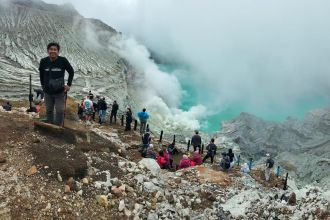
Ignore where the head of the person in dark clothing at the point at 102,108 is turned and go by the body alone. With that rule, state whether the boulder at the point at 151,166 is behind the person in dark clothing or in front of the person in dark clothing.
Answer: behind

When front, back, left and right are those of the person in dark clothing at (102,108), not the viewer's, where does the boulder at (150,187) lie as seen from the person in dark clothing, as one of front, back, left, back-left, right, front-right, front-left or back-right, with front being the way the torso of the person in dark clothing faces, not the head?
back

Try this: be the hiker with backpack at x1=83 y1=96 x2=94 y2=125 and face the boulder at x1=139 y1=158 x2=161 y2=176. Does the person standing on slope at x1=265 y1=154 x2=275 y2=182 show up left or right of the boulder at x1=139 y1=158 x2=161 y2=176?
left

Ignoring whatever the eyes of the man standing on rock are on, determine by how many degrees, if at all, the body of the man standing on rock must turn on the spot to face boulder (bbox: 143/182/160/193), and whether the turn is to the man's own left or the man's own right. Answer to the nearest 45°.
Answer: approximately 45° to the man's own left

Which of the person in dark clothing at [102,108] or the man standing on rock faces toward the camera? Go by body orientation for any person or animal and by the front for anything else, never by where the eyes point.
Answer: the man standing on rock

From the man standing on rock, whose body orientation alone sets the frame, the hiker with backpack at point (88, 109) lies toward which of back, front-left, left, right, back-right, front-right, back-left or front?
back

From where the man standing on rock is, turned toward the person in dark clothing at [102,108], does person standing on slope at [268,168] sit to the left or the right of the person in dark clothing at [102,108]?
right

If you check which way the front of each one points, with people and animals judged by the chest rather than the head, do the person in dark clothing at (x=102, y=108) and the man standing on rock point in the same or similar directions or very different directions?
very different directions

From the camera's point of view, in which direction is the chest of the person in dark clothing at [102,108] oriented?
away from the camera

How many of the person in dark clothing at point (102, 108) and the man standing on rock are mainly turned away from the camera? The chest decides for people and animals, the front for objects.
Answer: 1

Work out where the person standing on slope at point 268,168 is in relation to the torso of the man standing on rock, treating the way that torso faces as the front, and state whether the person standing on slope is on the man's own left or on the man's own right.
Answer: on the man's own left

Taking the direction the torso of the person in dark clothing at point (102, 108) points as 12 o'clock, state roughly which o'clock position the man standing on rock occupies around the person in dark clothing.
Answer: The man standing on rock is roughly at 6 o'clock from the person in dark clothing.

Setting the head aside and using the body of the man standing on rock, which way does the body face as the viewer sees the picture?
toward the camera
